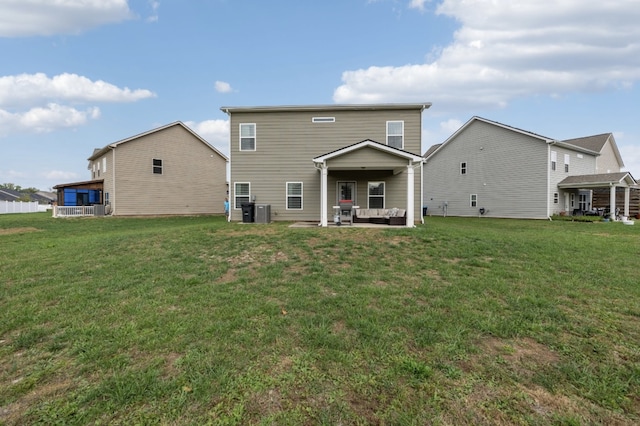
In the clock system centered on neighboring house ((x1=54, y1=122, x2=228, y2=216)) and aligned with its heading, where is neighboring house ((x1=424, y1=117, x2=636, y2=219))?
neighboring house ((x1=424, y1=117, x2=636, y2=219)) is roughly at 1 o'clock from neighboring house ((x1=54, y1=122, x2=228, y2=216)).

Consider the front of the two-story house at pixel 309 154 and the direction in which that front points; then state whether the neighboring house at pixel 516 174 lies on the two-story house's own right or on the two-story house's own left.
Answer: on the two-story house's own right

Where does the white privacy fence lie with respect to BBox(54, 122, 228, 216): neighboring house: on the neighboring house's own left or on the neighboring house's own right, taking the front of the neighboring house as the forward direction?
on the neighboring house's own left

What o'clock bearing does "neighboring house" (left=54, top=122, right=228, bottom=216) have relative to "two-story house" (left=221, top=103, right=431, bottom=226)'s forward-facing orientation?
The neighboring house is roughly at 10 o'clock from the two-story house.

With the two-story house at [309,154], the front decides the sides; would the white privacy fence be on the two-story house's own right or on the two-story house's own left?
on the two-story house's own left

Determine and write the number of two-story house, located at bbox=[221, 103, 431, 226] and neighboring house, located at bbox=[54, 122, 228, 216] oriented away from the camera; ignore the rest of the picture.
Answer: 1

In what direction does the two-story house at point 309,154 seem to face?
away from the camera

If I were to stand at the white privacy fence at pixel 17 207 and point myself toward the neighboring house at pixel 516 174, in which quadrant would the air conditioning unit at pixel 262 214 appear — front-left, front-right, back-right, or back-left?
front-right

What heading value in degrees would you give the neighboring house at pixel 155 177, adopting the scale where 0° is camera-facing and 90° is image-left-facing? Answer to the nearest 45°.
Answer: approximately 270°

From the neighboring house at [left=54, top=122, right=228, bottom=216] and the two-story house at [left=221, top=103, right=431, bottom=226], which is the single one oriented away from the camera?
the two-story house
